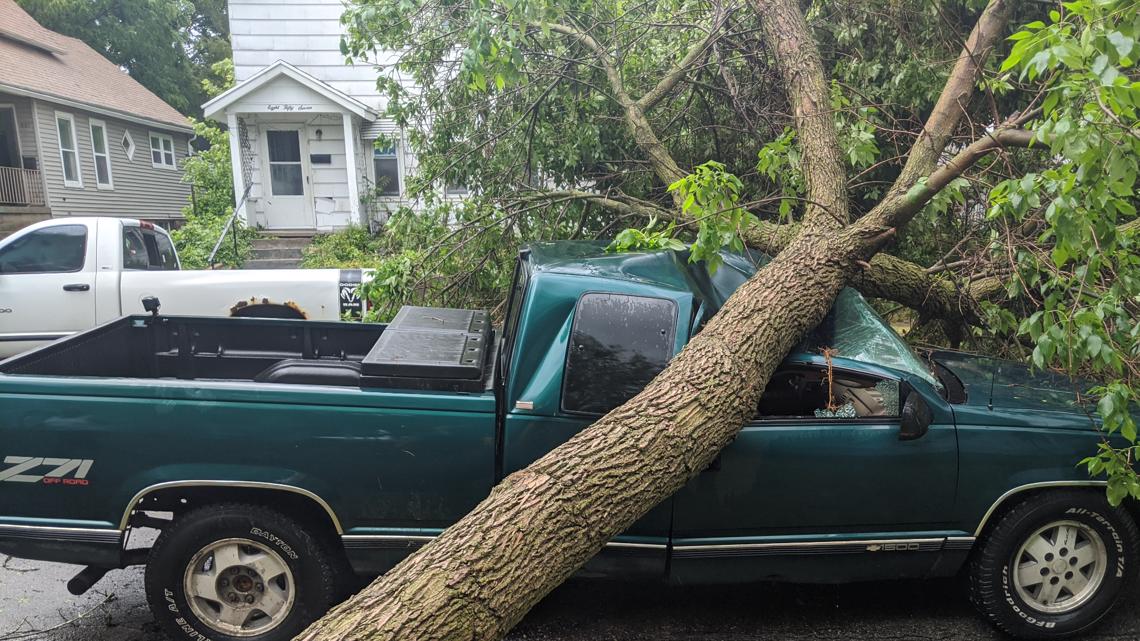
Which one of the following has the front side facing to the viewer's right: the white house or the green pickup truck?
the green pickup truck

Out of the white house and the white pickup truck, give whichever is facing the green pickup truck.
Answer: the white house

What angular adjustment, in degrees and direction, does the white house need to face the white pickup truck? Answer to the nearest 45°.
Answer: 0° — it already faces it

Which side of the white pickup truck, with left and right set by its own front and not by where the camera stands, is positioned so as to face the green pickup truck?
left

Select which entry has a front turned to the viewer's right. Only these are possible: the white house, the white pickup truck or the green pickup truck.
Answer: the green pickup truck

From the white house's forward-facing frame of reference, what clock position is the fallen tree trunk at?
The fallen tree trunk is roughly at 12 o'clock from the white house.

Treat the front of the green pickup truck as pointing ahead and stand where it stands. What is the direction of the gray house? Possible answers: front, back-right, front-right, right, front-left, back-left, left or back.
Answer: back-left

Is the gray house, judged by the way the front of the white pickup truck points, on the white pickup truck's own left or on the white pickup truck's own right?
on the white pickup truck's own right

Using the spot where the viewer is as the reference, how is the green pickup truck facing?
facing to the right of the viewer

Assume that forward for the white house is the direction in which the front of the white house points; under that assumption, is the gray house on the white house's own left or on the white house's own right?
on the white house's own right

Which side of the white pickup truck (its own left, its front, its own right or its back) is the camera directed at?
left

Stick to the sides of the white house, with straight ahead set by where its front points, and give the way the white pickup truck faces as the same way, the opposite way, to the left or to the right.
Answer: to the right

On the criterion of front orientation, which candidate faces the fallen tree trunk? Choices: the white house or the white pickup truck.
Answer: the white house

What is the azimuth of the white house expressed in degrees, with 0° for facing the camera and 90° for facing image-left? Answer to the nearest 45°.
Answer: approximately 0°
